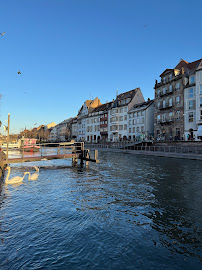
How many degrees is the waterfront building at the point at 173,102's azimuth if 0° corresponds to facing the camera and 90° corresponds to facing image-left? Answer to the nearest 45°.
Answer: approximately 45°

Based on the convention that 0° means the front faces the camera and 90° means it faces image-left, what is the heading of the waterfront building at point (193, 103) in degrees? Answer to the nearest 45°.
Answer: approximately 45°
